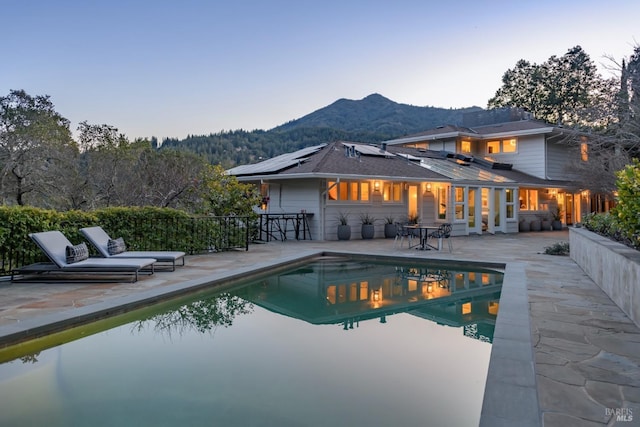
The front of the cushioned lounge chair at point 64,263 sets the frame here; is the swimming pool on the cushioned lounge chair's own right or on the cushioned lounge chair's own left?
on the cushioned lounge chair's own right

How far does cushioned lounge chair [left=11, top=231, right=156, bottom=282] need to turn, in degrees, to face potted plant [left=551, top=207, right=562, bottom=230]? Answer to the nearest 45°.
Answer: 0° — it already faces it

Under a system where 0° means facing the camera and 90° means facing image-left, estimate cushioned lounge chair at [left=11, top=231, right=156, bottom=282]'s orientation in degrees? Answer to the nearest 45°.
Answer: approximately 270°

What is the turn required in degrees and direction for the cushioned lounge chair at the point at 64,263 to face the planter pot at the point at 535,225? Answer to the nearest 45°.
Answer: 0° — it already faces it

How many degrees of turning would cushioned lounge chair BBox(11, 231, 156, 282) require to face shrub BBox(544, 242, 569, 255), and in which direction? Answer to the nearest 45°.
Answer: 0° — it already faces it

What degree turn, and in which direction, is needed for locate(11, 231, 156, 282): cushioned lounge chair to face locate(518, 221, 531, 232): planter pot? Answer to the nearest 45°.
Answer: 0° — it already faces it

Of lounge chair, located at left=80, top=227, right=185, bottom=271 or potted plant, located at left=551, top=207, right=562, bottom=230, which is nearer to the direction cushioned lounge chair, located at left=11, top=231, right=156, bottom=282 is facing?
the potted plant

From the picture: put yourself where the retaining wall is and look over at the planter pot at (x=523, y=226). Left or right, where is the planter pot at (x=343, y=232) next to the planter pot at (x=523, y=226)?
left

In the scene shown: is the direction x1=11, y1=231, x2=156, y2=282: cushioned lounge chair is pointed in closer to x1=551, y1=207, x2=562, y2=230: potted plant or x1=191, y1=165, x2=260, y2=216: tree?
the potted plant
